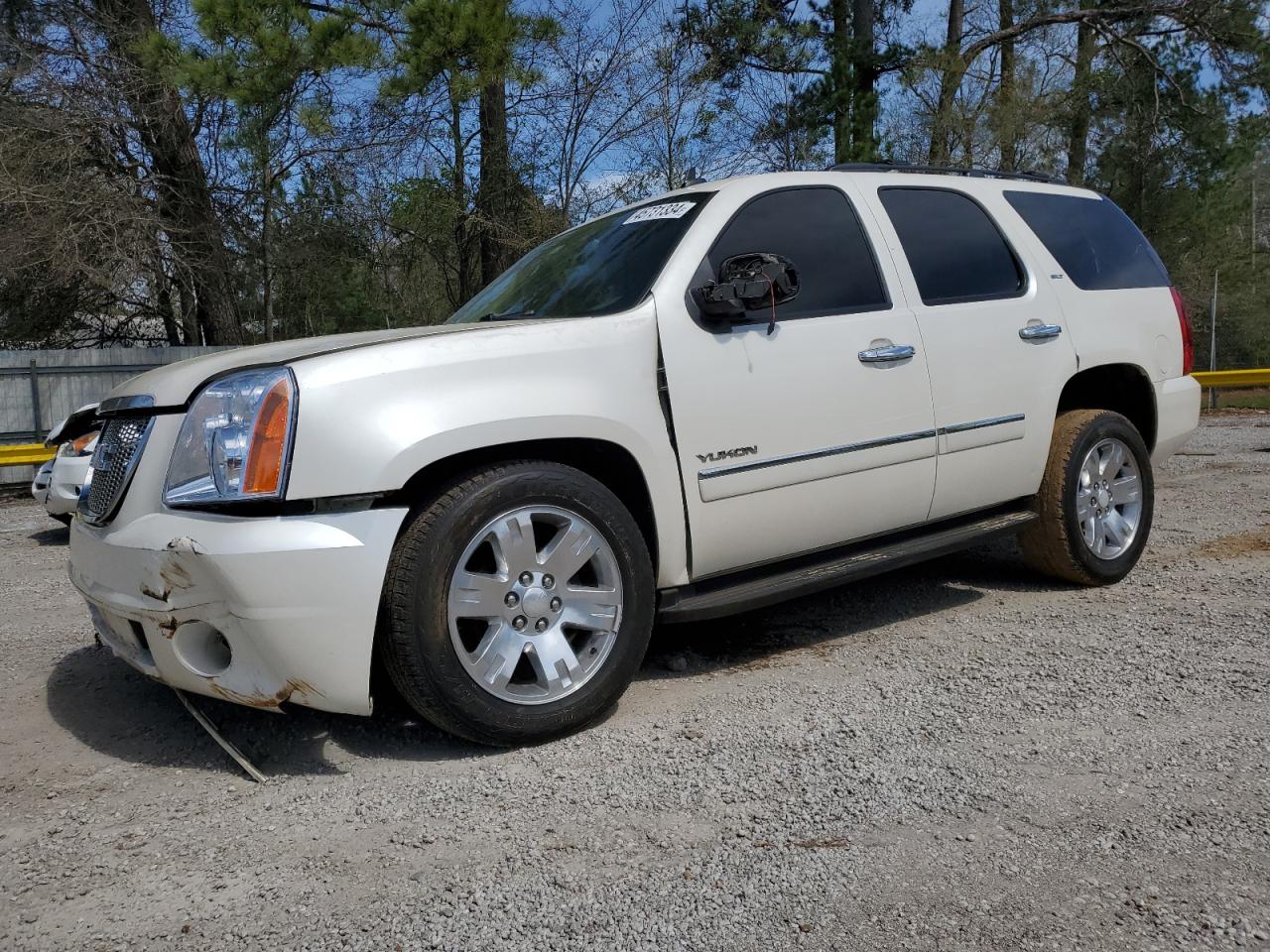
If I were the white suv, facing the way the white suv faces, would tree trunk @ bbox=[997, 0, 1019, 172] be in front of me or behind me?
behind

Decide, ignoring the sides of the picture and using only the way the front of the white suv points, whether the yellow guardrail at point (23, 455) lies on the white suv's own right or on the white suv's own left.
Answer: on the white suv's own right

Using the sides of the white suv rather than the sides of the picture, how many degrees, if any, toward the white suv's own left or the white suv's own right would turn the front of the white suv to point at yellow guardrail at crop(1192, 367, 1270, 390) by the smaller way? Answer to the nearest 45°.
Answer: approximately 180°

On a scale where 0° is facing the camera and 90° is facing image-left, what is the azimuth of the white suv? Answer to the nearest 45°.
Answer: approximately 45°

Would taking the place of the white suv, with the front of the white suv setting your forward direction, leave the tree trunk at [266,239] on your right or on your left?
on your right
